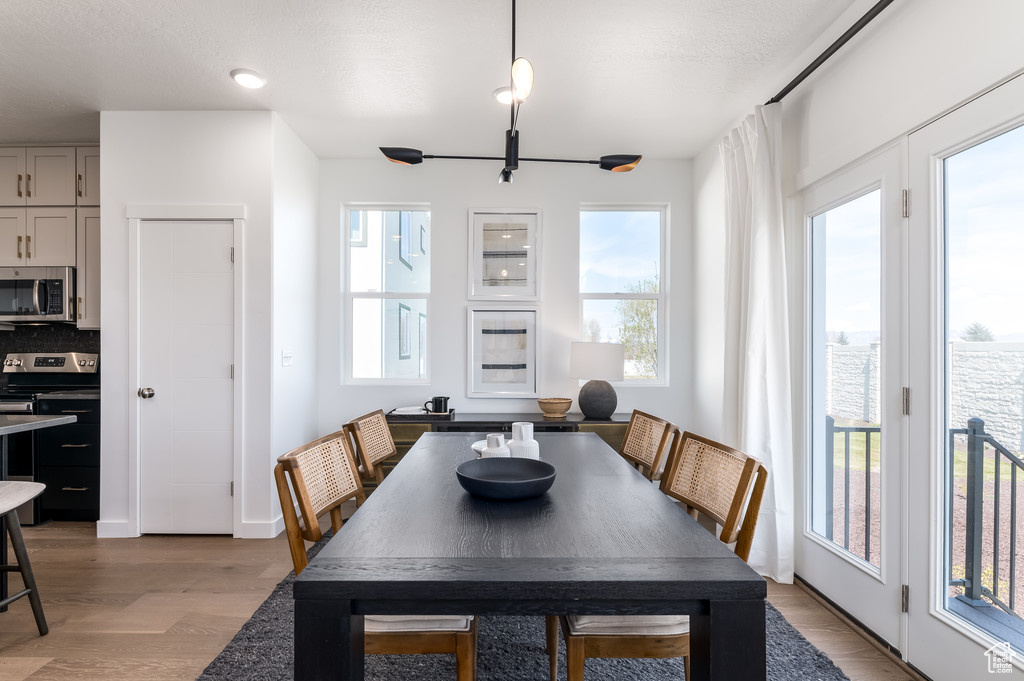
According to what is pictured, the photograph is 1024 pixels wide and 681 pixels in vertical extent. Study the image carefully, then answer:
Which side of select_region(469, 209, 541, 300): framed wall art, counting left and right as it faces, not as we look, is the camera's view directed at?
front

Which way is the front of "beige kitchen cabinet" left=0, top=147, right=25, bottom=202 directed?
toward the camera

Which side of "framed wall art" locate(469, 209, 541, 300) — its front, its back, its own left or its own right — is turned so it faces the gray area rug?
front

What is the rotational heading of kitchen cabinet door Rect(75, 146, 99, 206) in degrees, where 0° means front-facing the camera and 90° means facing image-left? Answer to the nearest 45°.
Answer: approximately 0°

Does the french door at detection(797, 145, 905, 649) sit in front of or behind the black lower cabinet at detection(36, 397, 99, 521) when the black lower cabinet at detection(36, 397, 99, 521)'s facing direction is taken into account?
in front

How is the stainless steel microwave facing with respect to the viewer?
toward the camera

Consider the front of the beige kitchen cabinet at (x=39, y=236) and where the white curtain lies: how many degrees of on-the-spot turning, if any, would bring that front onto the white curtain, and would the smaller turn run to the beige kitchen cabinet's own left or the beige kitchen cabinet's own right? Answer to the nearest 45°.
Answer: approximately 45° to the beige kitchen cabinet's own left

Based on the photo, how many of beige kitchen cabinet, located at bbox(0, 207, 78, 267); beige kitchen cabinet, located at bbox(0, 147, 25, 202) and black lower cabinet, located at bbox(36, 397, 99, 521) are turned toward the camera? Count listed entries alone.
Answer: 3

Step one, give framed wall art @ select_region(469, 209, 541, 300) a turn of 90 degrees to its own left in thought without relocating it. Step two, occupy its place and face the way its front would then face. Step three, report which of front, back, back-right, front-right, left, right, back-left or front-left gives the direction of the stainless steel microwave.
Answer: back

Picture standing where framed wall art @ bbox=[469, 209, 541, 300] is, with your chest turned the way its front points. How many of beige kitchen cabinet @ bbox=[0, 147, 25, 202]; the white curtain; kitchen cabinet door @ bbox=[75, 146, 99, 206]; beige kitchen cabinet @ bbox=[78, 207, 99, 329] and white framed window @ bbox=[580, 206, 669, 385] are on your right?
3

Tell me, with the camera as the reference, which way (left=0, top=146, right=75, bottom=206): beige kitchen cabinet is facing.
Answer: facing the viewer
